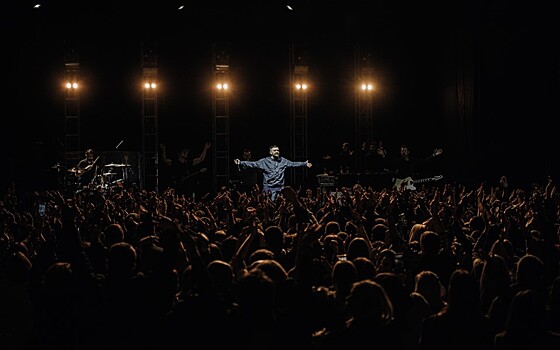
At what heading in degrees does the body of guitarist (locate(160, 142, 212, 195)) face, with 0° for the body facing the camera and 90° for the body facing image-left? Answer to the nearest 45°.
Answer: approximately 0°

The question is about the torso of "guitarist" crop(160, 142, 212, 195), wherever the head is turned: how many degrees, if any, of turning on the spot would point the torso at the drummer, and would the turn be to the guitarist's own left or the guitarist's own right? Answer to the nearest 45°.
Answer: approximately 90° to the guitarist's own right

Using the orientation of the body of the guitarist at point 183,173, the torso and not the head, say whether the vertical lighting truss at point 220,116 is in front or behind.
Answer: behind

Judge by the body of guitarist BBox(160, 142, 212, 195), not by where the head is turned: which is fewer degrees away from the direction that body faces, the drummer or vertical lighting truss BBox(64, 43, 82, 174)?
the drummer

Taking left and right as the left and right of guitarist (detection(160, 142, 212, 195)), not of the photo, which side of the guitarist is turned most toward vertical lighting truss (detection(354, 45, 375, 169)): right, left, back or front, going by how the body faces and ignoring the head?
left

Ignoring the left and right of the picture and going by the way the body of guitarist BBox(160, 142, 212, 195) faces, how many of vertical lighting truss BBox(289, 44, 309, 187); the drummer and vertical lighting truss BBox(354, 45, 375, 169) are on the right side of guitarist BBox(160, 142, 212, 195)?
1

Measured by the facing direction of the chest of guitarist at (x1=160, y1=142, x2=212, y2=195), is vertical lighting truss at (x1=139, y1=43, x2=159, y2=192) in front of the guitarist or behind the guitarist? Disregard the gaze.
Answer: behind

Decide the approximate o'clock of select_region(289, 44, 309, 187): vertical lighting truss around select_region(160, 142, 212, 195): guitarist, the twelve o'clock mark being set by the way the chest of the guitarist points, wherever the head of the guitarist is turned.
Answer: The vertical lighting truss is roughly at 8 o'clock from the guitarist.

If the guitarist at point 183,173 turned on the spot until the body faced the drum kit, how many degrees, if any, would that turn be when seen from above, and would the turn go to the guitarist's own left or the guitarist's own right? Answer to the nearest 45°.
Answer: approximately 90° to the guitarist's own right
